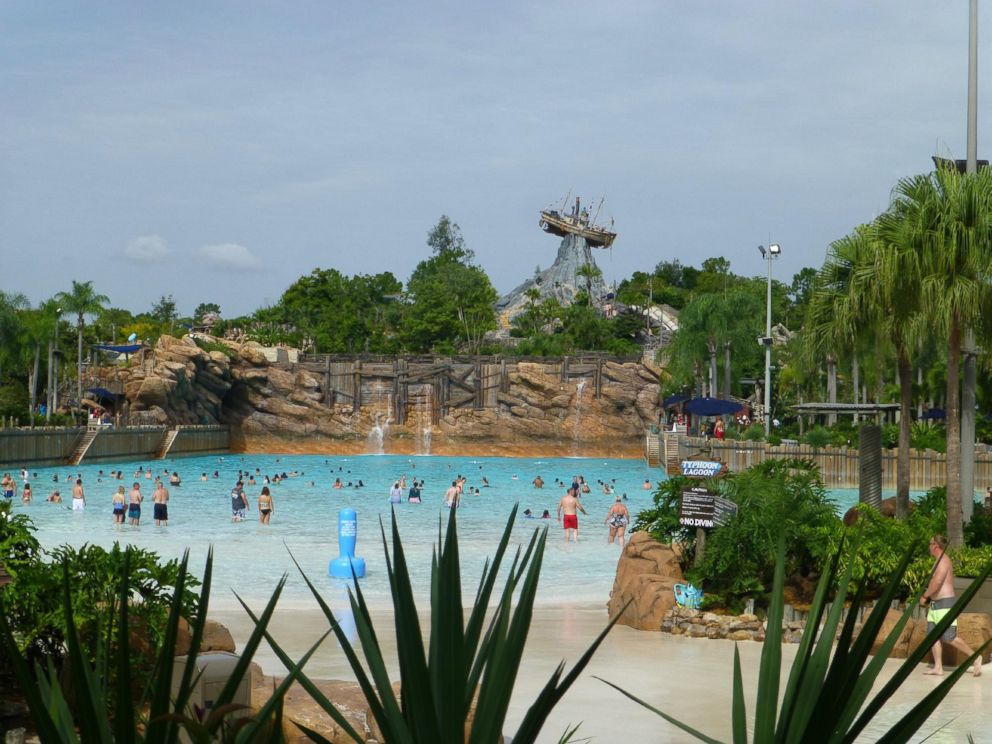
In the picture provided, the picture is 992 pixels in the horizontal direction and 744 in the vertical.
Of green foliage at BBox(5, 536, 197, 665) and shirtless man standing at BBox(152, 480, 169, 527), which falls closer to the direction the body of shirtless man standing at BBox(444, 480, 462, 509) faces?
the shirtless man standing

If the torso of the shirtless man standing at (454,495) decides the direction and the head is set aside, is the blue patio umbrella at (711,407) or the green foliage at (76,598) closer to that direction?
the blue patio umbrella

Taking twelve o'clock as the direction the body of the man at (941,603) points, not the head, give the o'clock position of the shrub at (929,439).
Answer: The shrub is roughly at 3 o'clock from the man.

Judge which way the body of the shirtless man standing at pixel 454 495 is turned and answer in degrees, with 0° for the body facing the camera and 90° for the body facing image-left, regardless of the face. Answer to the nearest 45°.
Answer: approximately 180°

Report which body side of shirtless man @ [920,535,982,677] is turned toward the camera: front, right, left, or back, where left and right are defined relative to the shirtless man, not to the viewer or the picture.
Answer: left
